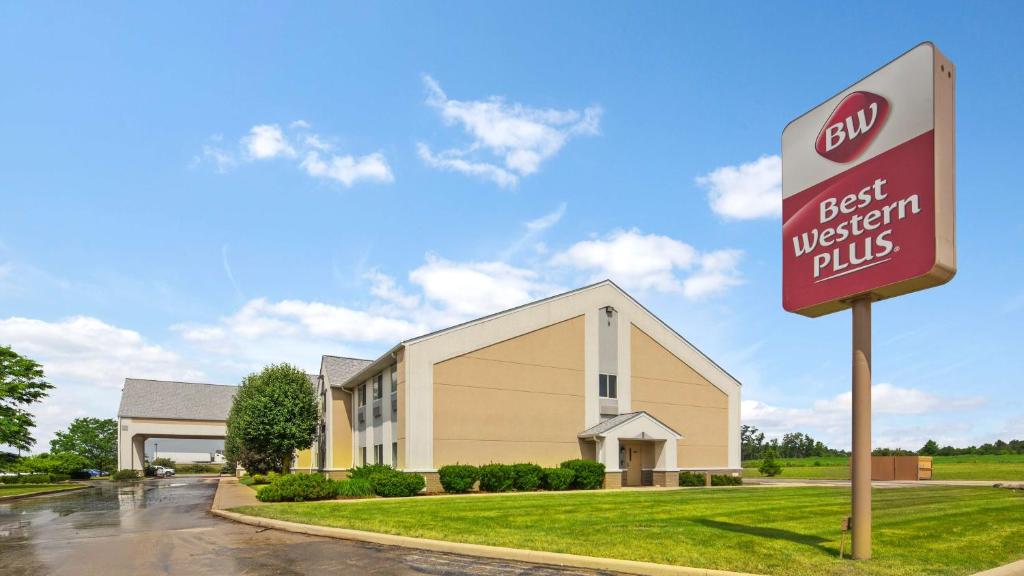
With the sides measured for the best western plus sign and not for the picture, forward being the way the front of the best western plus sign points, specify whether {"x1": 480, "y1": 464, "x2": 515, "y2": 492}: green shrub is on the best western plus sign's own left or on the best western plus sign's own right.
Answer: on the best western plus sign's own right

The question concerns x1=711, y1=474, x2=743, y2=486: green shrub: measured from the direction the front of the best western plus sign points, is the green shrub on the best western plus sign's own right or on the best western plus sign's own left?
on the best western plus sign's own right

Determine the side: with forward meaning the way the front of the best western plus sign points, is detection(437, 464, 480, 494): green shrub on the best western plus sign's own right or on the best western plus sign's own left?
on the best western plus sign's own right

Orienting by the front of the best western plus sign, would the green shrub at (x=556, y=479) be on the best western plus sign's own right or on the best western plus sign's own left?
on the best western plus sign's own right

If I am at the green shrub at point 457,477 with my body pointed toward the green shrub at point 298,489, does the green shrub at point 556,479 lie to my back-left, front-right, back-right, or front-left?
back-left

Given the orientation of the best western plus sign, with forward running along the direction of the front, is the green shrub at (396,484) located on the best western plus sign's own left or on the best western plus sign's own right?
on the best western plus sign's own right

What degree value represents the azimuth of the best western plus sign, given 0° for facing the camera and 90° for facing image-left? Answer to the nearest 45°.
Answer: approximately 45°

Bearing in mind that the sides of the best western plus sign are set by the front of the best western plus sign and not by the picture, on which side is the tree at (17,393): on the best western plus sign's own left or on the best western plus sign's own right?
on the best western plus sign's own right
